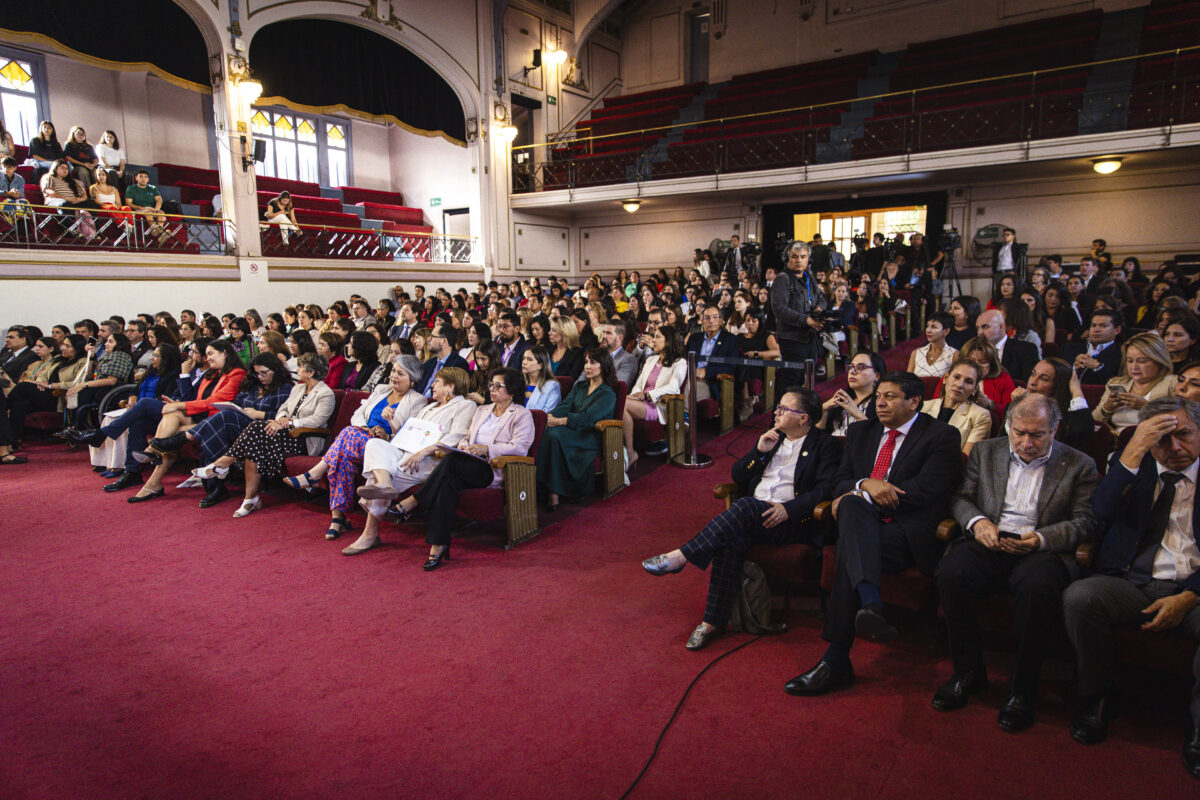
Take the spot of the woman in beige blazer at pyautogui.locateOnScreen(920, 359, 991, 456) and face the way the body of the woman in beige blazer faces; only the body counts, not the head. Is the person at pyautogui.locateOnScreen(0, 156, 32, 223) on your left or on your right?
on your right

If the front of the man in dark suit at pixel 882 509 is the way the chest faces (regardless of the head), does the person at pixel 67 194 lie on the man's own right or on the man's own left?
on the man's own right

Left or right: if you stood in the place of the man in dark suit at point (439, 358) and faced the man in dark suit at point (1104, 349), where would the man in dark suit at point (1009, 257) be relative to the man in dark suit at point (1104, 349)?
left

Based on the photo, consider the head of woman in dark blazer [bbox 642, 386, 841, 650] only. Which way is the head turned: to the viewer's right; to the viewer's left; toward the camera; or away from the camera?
to the viewer's left

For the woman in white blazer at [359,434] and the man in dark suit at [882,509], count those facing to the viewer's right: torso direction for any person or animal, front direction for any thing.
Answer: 0

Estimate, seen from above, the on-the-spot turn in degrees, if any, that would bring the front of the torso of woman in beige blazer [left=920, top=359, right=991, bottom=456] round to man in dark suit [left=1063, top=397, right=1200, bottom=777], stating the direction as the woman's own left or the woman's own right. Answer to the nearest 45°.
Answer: approximately 90° to the woman's own left

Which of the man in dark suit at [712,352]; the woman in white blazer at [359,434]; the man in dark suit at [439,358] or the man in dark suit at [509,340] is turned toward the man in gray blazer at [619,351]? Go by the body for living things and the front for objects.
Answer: the man in dark suit at [712,352]

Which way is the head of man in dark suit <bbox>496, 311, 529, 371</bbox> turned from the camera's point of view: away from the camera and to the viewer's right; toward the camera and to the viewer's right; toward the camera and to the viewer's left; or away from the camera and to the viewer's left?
toward the camera and to the viewer's left

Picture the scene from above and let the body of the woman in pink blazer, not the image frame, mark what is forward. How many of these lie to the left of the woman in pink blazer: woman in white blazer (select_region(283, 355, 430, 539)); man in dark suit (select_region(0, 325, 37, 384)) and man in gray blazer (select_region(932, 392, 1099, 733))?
1

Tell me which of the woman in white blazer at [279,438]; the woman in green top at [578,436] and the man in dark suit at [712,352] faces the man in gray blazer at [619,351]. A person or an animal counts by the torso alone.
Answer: the man in dark suit

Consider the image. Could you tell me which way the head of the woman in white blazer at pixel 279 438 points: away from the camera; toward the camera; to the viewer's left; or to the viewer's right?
to the viewer's left

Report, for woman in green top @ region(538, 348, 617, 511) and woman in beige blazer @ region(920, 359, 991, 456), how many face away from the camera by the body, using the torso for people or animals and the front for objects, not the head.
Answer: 0

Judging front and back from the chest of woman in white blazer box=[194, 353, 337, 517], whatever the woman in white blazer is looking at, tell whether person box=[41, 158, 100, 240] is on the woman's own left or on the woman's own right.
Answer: on the woman's own right
